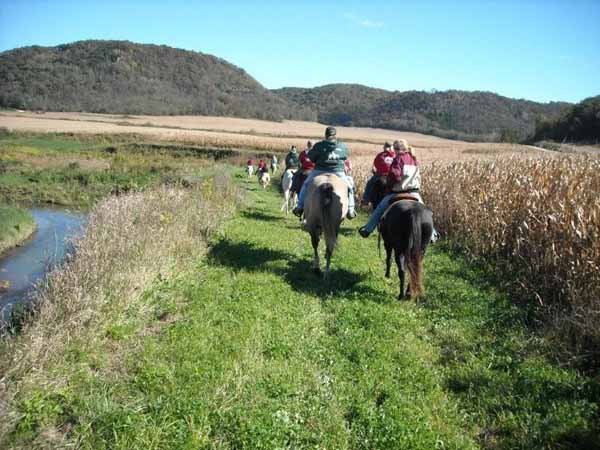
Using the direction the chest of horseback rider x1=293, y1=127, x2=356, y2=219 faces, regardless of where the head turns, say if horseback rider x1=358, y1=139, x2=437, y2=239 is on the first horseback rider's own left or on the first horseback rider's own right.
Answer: on the first horseback rider's own right

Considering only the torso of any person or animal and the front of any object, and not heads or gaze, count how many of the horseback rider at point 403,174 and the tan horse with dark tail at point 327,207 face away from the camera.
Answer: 2

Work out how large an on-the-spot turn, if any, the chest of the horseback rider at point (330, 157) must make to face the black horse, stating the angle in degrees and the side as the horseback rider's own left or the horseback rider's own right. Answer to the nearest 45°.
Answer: approximately 135° to the horseback rider's own right

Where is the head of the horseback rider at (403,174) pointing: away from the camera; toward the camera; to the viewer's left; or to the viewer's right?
away from the camera

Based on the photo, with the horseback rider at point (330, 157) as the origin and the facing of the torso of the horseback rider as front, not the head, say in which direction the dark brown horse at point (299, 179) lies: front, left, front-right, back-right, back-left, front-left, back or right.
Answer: front

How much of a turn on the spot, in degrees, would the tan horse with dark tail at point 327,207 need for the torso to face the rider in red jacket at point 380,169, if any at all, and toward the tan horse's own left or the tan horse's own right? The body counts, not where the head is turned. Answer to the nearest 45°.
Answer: approximately 45° to the tan horse's own right

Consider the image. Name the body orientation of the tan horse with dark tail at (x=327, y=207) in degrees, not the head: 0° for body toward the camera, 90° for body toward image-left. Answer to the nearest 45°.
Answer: approximately 180°

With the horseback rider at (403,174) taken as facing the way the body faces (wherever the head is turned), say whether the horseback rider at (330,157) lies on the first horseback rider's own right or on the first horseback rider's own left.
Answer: on the first horseback rider's own left

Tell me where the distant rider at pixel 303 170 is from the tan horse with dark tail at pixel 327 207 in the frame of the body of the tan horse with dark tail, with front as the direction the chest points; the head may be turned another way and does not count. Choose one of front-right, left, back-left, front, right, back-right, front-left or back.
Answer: front

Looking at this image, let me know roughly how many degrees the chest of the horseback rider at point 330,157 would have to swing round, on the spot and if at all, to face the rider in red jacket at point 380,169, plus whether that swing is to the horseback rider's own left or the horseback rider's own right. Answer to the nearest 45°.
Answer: approximately 45° to the horseback rider's own right

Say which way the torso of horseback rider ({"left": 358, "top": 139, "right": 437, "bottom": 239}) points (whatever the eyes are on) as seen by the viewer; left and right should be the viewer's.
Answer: facing away from the viewer

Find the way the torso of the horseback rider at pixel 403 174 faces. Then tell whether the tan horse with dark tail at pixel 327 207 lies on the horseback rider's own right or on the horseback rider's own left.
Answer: on the horseback rider's own left

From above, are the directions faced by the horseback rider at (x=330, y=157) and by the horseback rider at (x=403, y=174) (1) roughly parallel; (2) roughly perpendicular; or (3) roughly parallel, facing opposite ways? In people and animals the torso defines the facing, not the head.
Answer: roughly parallel

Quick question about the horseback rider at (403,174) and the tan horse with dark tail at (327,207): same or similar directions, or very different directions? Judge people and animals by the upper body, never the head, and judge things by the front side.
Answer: same or similar directions

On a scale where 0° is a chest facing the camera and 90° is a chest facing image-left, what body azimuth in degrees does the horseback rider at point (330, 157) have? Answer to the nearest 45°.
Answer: approximately 180°

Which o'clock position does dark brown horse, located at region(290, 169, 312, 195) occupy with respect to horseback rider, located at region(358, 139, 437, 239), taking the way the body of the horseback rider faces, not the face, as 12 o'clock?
The dark brown horse is roughly at 11 o'clock from the horseback rider.
